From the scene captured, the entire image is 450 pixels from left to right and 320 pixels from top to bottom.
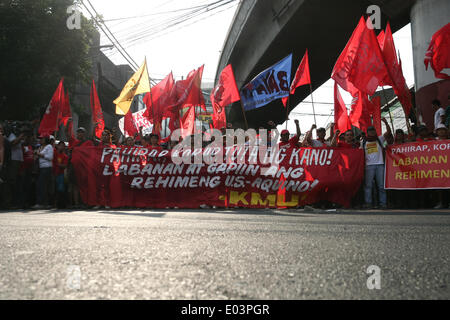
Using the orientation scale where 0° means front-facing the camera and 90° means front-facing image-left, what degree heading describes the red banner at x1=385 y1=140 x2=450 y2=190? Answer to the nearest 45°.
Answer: approximately 0°

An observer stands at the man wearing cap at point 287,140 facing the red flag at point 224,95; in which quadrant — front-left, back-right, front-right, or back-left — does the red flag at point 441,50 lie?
back-right
